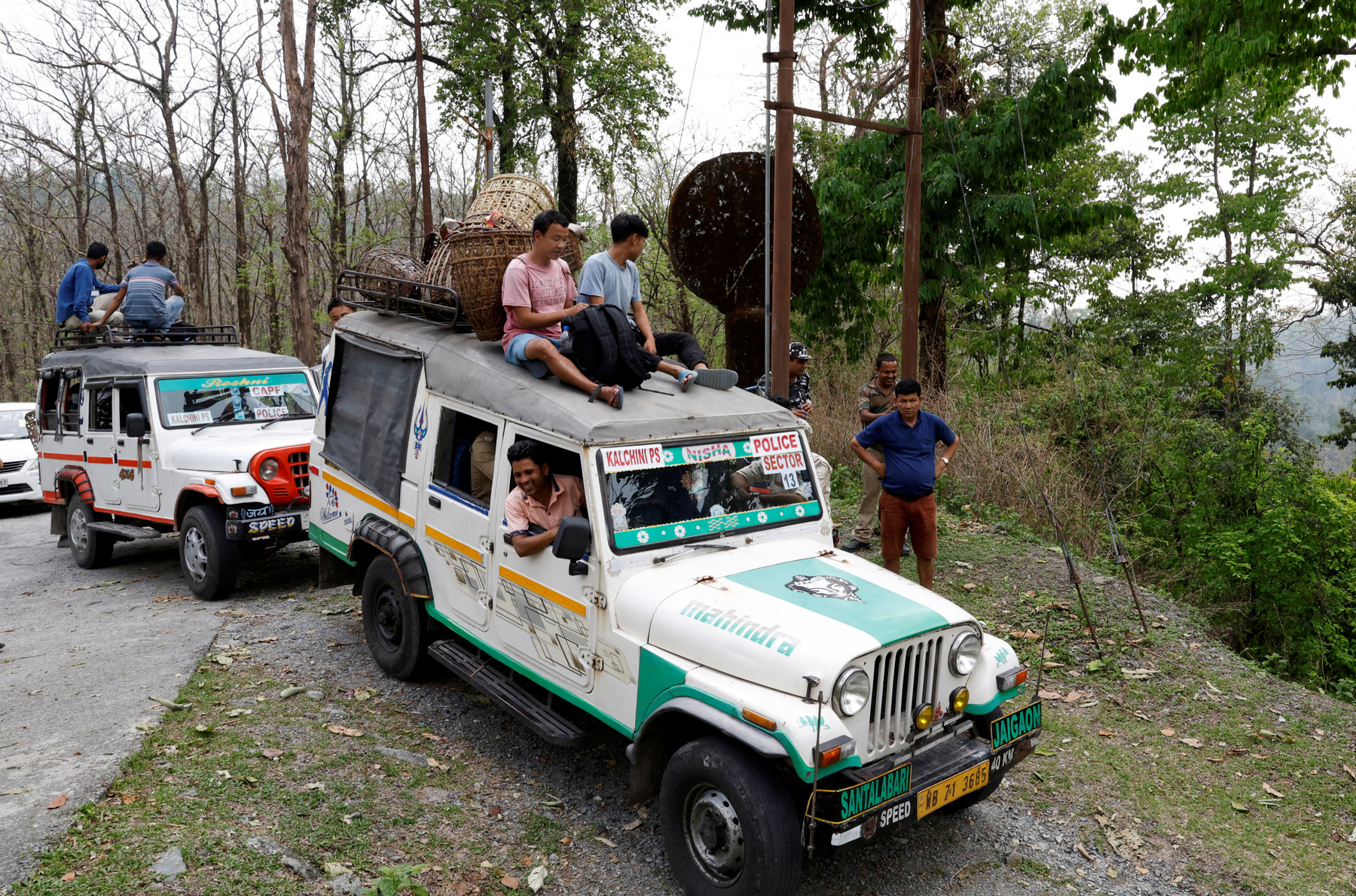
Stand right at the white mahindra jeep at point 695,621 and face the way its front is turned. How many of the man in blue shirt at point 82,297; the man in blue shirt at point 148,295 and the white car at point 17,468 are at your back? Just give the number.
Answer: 3

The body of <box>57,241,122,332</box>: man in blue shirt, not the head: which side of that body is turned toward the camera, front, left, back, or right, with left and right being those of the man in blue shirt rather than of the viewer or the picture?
right

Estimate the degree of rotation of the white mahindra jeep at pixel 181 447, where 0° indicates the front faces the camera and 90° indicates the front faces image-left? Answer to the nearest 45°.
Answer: approximately 315°

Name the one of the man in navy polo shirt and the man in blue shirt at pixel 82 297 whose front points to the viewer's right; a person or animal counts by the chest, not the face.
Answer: the man in blue shirt

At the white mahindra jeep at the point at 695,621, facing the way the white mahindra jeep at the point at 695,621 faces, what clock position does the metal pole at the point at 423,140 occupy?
The metal pole is roughly at 7 o'clock from the white mahindra jeep.

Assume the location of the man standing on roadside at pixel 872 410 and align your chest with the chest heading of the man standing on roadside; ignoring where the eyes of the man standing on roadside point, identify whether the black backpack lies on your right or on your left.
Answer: on your right

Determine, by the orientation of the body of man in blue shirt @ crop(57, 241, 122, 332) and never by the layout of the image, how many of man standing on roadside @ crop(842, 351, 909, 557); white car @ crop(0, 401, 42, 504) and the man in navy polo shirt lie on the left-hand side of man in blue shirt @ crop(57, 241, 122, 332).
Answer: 1

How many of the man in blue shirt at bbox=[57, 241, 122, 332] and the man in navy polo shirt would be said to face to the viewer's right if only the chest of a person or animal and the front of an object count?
1

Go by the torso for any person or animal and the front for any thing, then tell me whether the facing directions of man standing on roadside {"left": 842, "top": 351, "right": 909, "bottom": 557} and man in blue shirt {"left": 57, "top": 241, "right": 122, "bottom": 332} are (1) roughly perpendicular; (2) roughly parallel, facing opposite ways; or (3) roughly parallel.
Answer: roughly perpendicular

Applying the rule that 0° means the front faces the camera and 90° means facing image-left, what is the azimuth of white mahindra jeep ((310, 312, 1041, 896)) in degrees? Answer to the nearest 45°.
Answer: approximately 315°

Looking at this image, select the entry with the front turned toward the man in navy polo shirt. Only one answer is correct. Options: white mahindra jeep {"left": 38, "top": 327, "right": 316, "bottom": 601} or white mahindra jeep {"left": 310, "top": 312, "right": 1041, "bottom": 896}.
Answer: white mahindra jeep {"left": 38, "top": 327, "right": 316, "bottom": 601}

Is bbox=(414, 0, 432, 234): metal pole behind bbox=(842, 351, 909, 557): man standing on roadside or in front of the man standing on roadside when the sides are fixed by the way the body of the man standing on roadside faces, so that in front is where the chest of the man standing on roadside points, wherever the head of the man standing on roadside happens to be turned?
behind
